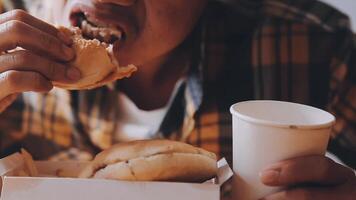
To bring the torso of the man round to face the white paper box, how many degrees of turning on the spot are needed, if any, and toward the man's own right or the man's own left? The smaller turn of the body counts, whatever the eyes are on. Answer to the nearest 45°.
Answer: approximately 45° to the man's own left

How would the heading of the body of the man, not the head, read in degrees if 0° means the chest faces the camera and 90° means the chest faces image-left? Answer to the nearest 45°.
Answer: approximately 45°

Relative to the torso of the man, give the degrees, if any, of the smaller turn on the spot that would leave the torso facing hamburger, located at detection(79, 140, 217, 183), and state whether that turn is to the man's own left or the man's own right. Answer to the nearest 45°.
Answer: approximately 45° to the man's own left
